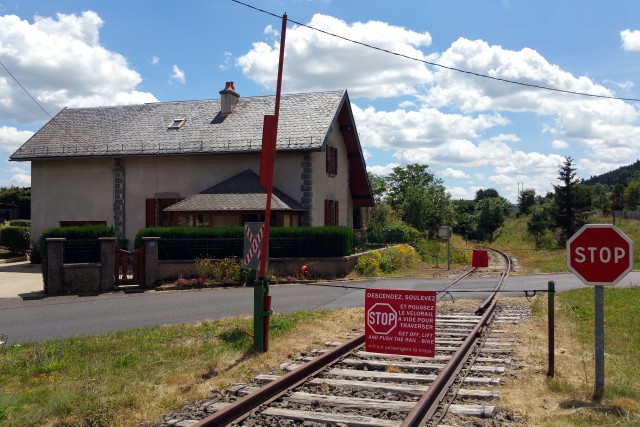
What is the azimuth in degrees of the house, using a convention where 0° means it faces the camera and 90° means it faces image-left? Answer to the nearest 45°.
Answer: approximately 0°

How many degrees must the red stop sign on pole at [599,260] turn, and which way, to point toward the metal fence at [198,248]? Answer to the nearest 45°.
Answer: approximately 135° to its right

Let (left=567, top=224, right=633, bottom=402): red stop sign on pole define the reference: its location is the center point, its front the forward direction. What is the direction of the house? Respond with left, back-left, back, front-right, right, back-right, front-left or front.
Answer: back-right

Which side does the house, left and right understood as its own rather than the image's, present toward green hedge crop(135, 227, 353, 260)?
front

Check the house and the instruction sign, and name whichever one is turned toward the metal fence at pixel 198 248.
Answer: the house

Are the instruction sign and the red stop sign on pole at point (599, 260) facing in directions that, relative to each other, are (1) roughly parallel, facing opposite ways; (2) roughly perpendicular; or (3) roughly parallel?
roughly parallel

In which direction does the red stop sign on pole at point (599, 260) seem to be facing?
toward the camera

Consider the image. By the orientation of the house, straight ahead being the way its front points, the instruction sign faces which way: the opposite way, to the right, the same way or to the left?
the same way

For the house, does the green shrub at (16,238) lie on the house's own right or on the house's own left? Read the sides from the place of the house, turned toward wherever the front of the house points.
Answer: on the house's own right

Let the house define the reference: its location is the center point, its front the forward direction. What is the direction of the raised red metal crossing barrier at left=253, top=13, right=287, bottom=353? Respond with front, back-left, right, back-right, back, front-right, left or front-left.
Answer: front

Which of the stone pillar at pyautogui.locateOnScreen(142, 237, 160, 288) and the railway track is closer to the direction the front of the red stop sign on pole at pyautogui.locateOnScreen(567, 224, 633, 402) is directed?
the railway track

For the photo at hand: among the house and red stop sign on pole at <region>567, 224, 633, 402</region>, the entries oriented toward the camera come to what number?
2

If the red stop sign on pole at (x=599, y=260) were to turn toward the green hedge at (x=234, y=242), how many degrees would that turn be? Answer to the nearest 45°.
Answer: approximately 135° to its right

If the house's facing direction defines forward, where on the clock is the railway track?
The railway track is roughly at 12 o'clock from the house.
